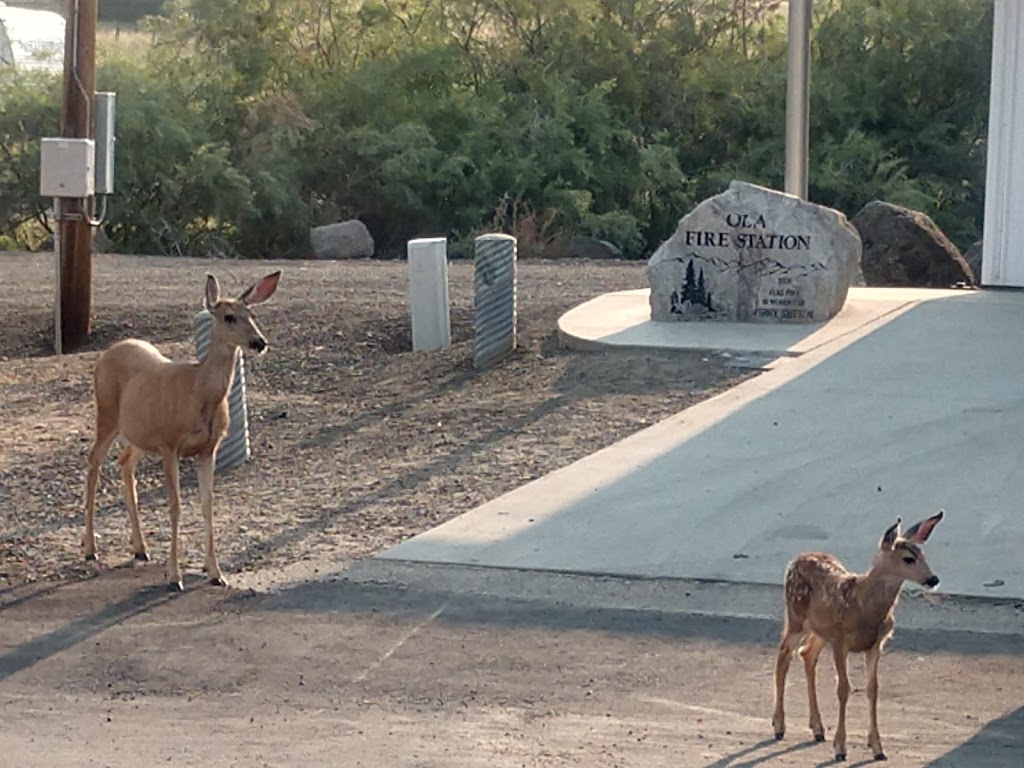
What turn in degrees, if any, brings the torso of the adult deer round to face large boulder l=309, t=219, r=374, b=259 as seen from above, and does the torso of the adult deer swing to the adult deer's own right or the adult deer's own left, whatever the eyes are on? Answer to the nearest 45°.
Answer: approximately 135° to the adult deer's own left

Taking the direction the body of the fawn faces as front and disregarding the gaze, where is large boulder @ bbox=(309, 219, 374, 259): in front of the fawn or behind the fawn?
behind

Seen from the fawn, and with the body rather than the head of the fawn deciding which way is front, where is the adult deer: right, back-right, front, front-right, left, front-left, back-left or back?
back

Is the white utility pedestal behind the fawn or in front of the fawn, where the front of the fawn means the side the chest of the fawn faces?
behind

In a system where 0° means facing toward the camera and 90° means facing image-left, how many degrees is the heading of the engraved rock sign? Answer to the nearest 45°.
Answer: approximately 0°

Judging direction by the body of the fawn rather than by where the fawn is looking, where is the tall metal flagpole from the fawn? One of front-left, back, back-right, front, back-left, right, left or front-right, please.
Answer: back-left

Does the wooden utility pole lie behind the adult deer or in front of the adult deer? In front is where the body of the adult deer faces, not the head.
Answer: behind

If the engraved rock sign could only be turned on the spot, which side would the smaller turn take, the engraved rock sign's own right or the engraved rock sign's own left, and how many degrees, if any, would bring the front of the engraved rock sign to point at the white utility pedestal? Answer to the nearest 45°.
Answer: approximately 90° to the engraved rock sign's own right

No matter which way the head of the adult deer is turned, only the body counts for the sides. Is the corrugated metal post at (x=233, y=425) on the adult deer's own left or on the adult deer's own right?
on the adult deer's own left

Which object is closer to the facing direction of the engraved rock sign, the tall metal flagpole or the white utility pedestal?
the white utility pedestal

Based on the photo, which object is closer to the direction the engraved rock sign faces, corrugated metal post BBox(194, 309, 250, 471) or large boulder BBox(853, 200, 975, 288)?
the corrugated metal post

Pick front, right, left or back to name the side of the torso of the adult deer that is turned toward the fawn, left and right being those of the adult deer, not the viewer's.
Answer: front

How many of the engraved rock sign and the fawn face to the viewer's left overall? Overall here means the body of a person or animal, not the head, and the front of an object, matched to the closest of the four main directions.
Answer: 0

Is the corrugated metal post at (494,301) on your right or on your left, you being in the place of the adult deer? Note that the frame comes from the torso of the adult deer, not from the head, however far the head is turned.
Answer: on your left

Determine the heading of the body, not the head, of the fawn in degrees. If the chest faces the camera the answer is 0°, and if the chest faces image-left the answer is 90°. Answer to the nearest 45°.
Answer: approximately 315°
